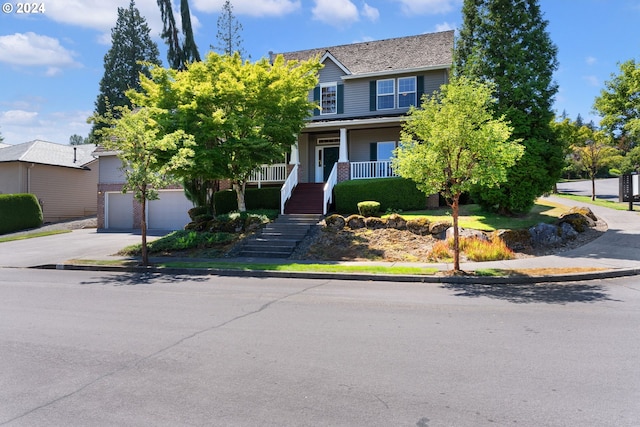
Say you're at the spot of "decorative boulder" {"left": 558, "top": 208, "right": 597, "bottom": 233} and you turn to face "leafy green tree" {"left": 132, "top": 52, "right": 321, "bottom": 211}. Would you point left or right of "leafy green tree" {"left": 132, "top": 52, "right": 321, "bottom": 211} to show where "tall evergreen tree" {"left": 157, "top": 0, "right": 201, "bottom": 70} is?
right

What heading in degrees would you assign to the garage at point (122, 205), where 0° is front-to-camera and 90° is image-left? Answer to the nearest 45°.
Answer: approximately 0°

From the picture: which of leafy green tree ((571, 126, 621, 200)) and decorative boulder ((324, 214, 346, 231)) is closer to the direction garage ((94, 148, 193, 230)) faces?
the decorative boulder

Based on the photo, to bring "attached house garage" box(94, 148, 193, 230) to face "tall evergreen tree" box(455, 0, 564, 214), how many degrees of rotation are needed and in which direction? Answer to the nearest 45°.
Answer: approximately 45° to its left

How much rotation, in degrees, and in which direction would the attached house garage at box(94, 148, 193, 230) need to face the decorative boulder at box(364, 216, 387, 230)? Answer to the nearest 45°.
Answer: approximately 45° to its left

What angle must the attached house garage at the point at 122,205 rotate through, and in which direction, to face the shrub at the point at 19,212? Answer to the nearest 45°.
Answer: approximately 90° to its right

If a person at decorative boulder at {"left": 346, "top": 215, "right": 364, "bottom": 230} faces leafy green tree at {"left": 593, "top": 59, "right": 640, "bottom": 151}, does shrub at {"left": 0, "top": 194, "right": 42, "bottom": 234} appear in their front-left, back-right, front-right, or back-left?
back-left
